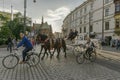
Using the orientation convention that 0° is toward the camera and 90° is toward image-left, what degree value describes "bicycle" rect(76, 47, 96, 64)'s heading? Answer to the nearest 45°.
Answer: approximately 45°

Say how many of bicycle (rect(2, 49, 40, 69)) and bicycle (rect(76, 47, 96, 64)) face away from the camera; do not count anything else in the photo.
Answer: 0

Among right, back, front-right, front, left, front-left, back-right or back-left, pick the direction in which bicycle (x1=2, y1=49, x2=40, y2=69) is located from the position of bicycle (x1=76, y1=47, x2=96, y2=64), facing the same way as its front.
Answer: front
